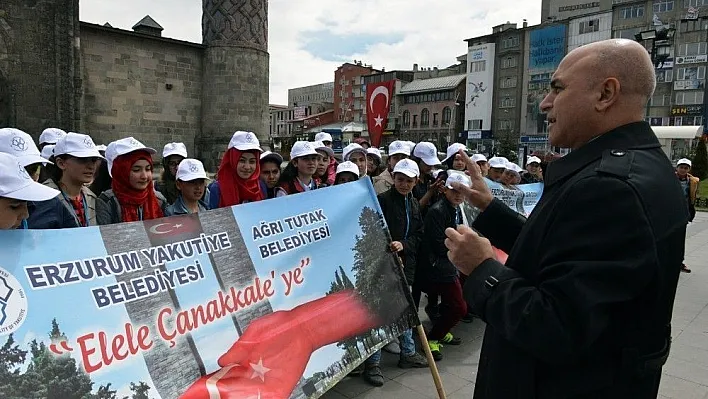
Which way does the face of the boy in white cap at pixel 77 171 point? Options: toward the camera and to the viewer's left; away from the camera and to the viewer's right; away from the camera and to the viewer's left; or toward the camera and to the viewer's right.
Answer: toward the camera and to the viewer's right

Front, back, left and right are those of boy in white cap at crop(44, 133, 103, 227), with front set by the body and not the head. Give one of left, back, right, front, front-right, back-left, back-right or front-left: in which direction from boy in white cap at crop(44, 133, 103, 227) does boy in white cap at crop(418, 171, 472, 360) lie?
front-left

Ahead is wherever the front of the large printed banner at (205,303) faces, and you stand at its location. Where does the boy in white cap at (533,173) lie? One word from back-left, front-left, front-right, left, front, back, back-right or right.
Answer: back-left

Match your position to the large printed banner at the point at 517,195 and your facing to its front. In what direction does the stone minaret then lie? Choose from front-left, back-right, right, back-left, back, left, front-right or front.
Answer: back-right

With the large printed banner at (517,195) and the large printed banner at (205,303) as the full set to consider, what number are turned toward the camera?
2

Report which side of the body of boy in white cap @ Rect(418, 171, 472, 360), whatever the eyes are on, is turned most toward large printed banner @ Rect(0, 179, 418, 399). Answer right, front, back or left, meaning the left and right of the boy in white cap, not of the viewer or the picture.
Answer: right

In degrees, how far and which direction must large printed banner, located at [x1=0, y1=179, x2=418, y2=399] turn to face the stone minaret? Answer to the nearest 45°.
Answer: approximately 180°

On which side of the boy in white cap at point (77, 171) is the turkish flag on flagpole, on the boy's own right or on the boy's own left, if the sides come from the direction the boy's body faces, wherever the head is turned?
on the boy's own left

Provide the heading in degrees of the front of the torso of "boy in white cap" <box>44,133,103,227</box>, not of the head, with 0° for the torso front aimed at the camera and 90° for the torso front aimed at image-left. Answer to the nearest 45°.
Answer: approximately 315°

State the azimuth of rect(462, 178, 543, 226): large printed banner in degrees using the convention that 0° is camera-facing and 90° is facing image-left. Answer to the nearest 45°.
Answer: approximately 0°

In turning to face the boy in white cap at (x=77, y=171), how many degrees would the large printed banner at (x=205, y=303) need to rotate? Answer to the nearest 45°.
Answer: approximately 135° to its right
